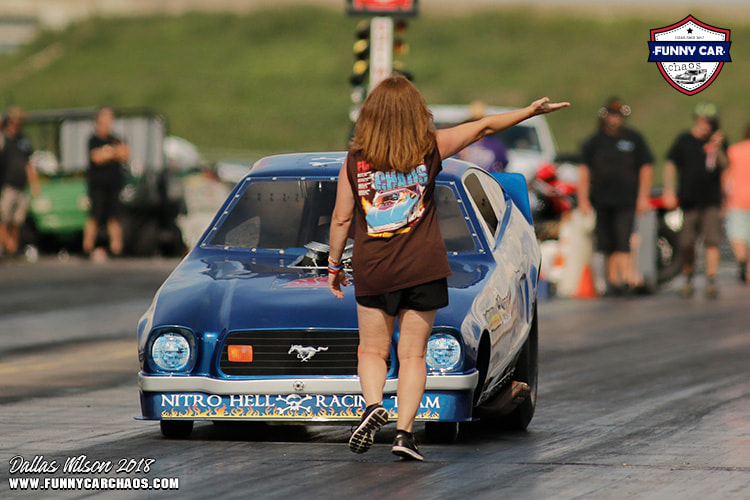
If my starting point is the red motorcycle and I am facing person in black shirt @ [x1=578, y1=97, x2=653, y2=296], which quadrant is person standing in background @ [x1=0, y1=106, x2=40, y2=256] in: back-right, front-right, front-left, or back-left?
back-right

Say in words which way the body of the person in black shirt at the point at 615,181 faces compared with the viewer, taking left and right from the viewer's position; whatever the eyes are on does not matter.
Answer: facing the viewer

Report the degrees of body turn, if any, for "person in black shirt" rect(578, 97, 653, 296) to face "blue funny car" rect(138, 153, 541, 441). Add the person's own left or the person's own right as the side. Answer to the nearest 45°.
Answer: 0° — they already face it

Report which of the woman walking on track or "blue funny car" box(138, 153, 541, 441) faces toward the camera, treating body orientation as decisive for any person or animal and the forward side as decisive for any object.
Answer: the blue funny car

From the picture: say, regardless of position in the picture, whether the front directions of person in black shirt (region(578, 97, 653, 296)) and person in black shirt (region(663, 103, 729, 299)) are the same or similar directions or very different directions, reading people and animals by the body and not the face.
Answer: same or similar directions

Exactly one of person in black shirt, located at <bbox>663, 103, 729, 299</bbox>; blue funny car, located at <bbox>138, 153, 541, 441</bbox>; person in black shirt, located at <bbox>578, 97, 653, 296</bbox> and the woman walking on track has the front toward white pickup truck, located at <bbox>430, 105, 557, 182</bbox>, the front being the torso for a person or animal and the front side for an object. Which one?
the woman walking on track

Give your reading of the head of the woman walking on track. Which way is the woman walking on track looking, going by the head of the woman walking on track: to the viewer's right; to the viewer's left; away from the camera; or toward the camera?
away from the camera

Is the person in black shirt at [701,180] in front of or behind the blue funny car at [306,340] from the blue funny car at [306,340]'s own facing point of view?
behind

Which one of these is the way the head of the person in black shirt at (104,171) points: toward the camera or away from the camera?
toward the camera

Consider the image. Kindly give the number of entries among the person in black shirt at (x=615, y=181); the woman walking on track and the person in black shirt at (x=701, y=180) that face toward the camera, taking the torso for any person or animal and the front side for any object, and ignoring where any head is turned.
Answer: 2

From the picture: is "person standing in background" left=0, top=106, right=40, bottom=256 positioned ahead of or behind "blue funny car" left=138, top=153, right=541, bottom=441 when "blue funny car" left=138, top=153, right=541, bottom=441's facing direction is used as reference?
behind

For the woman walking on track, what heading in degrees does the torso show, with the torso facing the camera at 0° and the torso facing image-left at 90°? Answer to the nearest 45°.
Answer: approximately 180°

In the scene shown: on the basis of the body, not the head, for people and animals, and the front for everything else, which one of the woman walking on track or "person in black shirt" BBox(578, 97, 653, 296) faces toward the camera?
the person in black shirt

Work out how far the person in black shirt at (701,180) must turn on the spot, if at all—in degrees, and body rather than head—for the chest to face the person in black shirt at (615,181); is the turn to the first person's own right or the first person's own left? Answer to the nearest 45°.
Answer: approximately 45° to the first person's own right

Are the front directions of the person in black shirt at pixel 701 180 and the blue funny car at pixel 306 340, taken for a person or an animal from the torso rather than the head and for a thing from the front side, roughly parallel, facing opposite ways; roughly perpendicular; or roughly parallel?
roughly parallel

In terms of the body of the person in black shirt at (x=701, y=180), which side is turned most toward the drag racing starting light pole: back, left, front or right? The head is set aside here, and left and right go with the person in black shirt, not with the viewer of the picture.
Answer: right

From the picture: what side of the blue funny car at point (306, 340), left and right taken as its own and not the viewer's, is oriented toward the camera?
front

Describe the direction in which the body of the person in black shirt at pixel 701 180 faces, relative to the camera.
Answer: toward the camera
